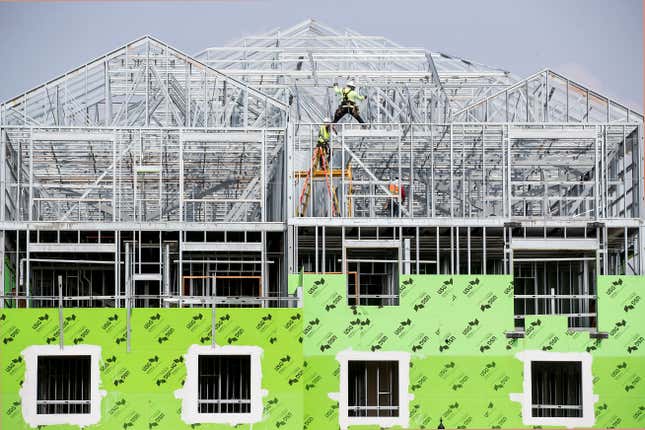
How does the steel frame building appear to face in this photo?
toward the camera
